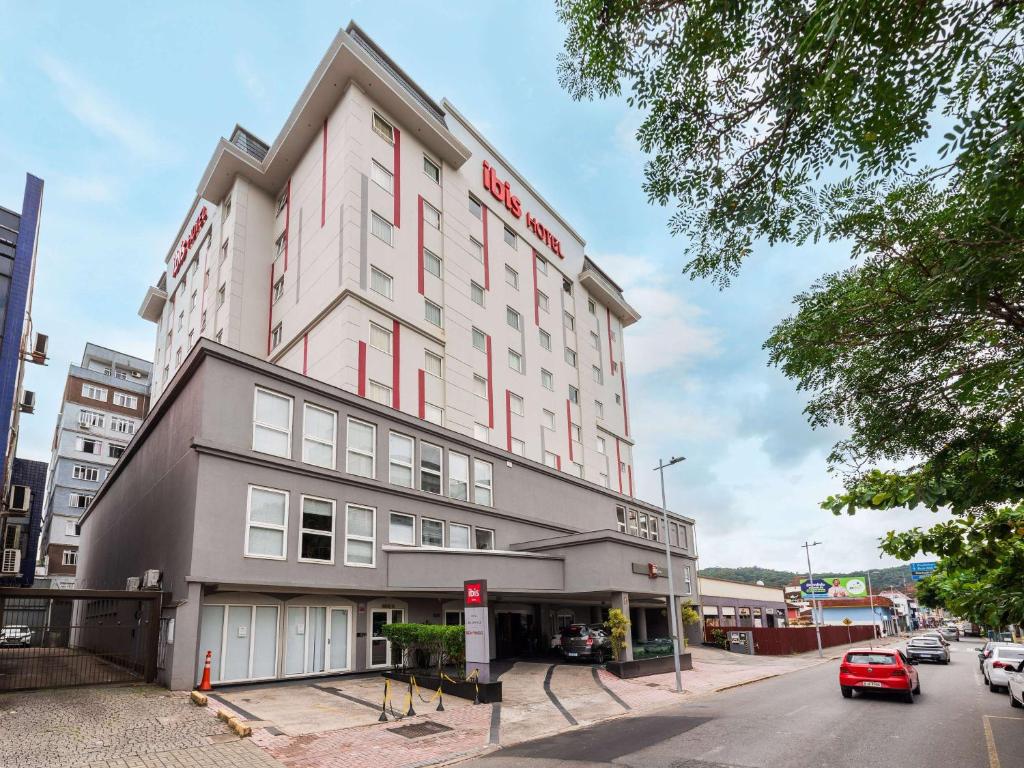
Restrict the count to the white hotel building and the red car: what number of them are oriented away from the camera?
1

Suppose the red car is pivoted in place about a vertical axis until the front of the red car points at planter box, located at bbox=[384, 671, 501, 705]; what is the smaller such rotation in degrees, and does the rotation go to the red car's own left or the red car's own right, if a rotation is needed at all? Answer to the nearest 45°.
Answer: approximately 135° to the red car's own left

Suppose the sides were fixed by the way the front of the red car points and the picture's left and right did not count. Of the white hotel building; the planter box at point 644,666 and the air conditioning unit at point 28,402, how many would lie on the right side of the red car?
0

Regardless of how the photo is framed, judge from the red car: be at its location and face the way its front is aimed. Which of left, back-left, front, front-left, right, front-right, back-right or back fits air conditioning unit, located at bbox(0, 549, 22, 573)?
left

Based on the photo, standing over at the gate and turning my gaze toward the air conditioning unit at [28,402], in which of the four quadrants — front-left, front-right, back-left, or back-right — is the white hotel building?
front-right

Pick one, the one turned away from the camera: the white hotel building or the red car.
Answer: the red car

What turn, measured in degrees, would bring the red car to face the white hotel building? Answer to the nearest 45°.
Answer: approximately 90° to its left

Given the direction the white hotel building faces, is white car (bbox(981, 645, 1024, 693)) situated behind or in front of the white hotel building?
in front

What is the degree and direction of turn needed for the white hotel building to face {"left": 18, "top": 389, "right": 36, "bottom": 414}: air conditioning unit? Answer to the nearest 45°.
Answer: approximately 90° to its right

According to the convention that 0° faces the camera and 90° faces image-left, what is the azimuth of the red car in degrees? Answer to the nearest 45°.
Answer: approximately 180°

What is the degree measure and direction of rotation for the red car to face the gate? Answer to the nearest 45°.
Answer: approximately 135° to its left
